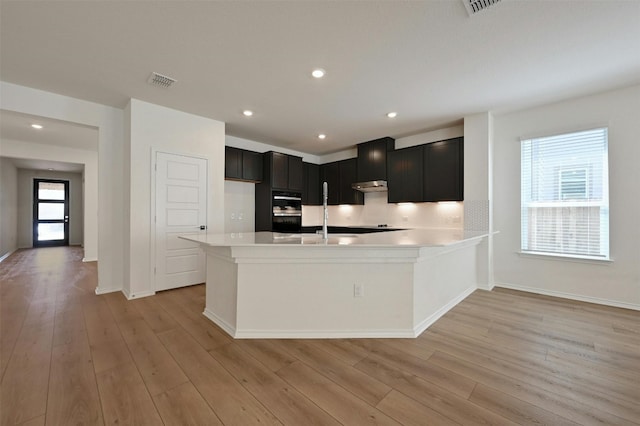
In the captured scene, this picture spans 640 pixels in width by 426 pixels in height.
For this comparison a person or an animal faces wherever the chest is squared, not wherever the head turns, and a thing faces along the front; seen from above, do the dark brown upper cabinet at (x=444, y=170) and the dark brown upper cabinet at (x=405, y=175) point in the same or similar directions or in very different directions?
same or similar directions

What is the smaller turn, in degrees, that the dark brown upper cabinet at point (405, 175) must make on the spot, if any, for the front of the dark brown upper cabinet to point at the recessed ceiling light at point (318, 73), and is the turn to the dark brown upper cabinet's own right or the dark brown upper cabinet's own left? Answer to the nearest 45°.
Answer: approximately 45° to the dark brown upper cabinet's own left

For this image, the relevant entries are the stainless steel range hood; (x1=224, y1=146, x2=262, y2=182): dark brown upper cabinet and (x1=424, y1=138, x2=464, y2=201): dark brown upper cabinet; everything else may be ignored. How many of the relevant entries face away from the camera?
0

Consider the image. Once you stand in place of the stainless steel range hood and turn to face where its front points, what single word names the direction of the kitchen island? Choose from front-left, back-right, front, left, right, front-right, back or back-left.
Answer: front-left

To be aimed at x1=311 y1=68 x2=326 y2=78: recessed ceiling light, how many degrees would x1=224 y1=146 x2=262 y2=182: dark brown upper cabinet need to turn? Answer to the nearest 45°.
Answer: approximately 45° to its right

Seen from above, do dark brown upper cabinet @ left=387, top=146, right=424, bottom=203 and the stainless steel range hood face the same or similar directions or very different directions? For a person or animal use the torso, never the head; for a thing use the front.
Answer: same or similar directions

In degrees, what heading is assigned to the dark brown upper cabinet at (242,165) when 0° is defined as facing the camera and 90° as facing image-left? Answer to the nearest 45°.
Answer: approximately 315°

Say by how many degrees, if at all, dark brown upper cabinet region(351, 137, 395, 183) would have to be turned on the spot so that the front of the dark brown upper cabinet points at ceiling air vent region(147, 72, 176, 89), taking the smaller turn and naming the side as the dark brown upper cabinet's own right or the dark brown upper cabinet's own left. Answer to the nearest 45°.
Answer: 0° — it already faces it

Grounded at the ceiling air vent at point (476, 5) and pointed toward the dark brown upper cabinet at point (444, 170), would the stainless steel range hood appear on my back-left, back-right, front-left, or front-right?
front-left

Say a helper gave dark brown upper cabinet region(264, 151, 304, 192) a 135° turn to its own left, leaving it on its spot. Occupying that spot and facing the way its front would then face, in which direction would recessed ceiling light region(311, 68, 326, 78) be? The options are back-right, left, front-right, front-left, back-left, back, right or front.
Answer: back

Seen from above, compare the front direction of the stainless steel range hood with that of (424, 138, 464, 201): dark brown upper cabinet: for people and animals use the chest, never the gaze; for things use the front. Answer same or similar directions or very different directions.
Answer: same or similar directions

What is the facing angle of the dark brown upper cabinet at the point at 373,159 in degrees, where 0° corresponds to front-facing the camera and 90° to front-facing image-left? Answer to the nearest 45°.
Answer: approximately 45°

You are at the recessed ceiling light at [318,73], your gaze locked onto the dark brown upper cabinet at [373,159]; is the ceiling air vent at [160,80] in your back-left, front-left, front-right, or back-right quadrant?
back-left

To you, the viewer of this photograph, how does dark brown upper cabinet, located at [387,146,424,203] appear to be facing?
facing the viewer and to the left of the viewer

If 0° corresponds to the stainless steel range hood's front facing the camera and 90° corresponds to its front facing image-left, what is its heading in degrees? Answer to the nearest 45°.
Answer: approximately 45°

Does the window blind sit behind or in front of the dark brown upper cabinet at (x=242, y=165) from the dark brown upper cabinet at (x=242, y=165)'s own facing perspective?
in front

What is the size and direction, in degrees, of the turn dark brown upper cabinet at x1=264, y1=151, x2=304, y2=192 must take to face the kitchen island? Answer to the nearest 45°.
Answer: approximately 45° to its right
